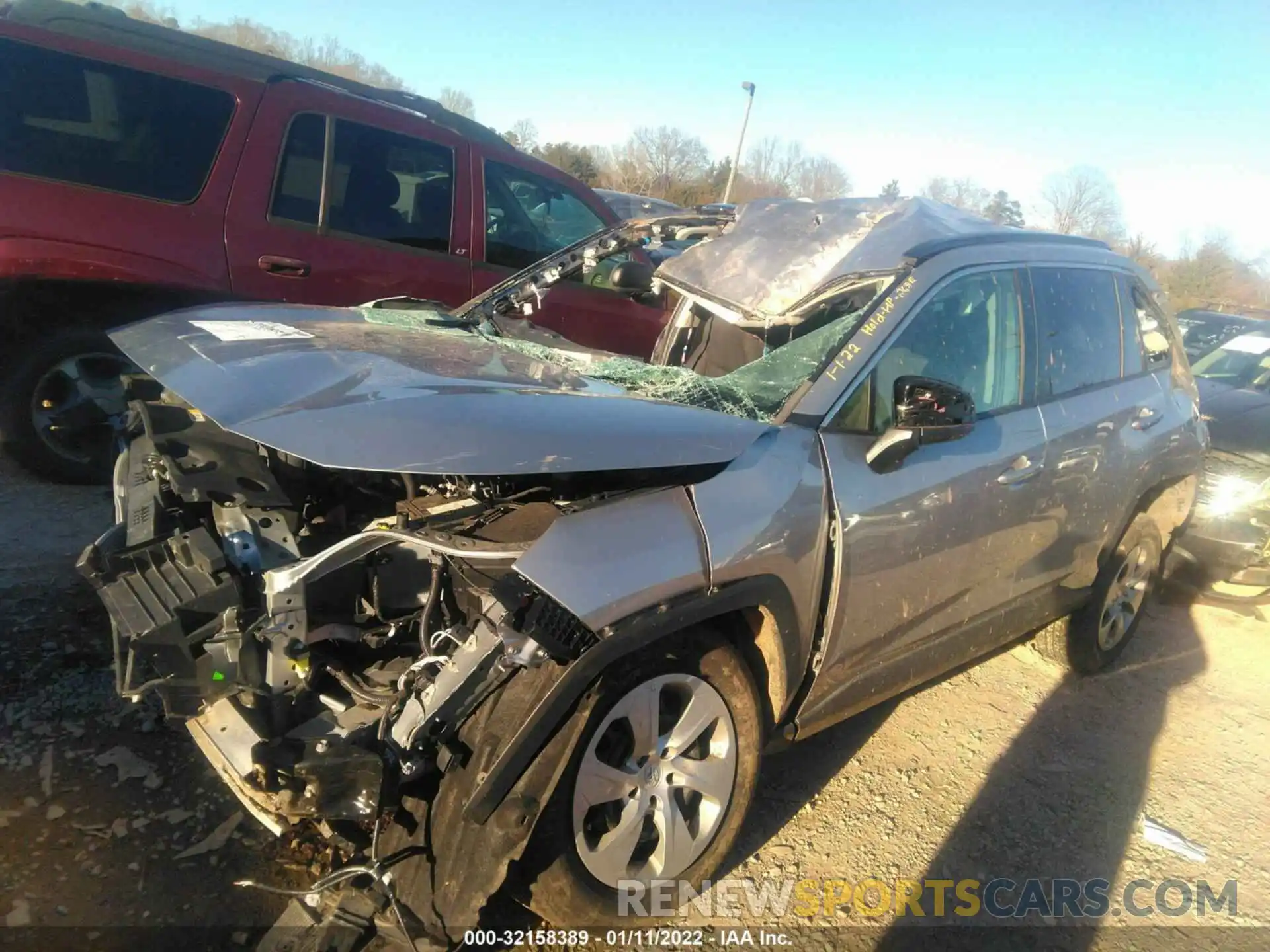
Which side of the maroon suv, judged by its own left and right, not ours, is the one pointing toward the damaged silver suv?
right

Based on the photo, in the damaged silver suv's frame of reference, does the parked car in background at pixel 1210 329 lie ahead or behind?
behind

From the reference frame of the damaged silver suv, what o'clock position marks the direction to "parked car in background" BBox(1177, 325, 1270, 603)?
The parked car in background is roughly at 6 o'clock from the damaged silver suv.

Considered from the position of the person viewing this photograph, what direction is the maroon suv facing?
facing away from the viewer and to the right of the viewer

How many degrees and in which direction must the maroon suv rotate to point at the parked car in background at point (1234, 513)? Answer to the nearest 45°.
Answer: approximately 45° to its right

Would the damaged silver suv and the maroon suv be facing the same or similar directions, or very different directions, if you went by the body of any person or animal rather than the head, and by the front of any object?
very different directions

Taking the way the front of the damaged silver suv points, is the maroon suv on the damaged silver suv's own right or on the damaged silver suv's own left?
on the damaged silver suv's own right

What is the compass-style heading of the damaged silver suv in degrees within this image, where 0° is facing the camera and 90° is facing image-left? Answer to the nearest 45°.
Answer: approximately 45°

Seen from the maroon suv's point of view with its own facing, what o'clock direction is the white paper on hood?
The white paper on hood is roughly at 4 o'clock from the maroon suv.

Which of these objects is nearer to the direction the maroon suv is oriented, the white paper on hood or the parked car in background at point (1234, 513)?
the parked car in background
